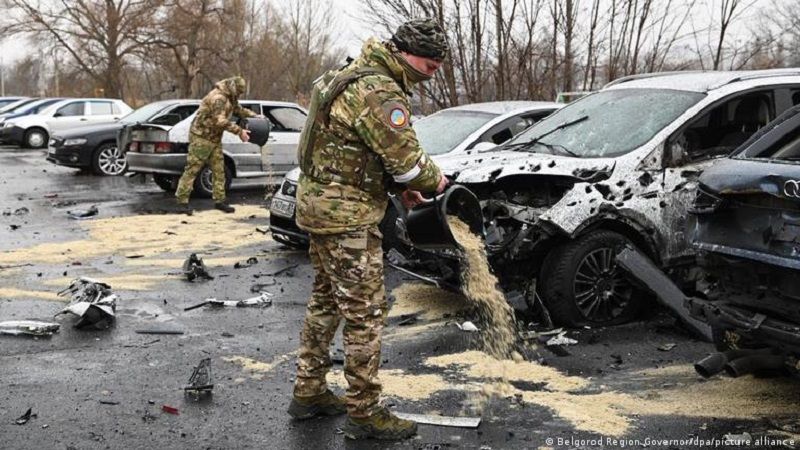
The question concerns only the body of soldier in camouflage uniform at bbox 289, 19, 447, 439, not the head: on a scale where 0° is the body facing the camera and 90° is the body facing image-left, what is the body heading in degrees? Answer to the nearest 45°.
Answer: approximately 270°

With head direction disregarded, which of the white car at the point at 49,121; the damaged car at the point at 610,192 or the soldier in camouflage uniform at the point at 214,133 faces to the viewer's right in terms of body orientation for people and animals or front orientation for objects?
the soldier in camouflage uniform

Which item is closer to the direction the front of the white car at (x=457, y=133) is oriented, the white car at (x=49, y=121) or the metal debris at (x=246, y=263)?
the metal debris

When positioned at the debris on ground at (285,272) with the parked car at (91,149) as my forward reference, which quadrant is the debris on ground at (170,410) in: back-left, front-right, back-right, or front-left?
back-left

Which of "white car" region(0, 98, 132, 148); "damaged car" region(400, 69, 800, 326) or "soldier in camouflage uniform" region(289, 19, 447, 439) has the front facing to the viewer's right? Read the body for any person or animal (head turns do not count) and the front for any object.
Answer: the soldier in camouflage uniform

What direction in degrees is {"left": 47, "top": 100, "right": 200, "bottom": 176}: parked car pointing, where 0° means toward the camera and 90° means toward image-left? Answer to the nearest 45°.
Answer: approximately 45°

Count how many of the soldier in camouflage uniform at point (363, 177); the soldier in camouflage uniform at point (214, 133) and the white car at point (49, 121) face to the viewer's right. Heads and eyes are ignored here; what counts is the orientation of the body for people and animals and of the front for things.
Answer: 2

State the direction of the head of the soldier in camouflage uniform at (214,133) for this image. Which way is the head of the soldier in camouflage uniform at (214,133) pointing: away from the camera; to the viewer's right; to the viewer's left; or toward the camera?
to the viewer's right

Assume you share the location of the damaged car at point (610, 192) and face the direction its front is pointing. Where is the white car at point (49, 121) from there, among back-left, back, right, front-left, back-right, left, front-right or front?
right

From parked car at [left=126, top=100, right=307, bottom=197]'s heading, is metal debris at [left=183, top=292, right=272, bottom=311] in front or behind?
behind

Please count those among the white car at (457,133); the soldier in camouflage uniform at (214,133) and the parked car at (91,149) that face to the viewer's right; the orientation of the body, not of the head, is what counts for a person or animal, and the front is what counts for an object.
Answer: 1

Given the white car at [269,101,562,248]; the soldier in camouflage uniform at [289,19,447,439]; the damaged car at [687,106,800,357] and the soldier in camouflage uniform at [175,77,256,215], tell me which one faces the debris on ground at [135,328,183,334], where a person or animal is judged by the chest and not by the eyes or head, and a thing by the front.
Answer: the white car

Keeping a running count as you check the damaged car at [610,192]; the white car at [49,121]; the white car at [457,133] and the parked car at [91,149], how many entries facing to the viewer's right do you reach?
0

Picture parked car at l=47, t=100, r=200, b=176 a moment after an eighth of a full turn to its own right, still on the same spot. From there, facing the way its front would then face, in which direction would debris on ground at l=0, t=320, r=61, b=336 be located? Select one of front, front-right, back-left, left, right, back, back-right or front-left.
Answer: left
